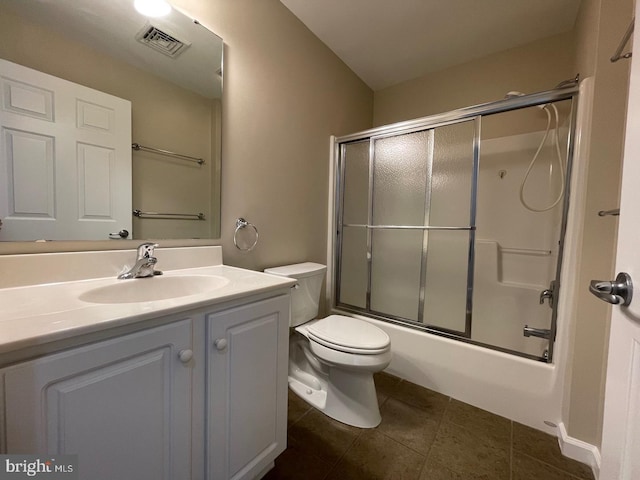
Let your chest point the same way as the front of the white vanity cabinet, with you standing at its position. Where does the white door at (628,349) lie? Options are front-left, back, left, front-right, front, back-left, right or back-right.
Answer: front

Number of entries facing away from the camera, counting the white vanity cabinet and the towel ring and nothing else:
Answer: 0

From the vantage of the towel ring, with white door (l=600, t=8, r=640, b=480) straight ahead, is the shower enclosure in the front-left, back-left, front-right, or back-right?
front-left

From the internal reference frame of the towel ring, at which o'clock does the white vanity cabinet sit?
The white vanity cabinet is roughly at 2 o'clock from the towel ring.

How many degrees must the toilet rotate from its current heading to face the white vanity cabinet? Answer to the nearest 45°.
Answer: approximately 90° to its right

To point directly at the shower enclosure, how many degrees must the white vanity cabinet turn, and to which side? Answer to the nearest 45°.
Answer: approximately 45° to its left

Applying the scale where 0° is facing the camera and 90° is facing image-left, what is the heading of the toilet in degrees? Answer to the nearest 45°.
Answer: approximately 315°

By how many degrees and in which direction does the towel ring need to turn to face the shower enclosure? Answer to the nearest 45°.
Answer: approximately 45° to its left

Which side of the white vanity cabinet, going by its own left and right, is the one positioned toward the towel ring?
left

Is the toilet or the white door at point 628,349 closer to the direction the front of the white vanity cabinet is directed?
the white door

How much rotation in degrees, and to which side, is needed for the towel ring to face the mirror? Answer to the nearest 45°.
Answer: approximately 90° to its right

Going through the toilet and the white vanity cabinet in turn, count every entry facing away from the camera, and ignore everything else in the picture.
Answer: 0

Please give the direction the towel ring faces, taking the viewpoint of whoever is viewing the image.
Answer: facing the viewer and to the right of the viewer

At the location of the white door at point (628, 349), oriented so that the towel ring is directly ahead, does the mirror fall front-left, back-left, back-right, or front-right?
front-left
